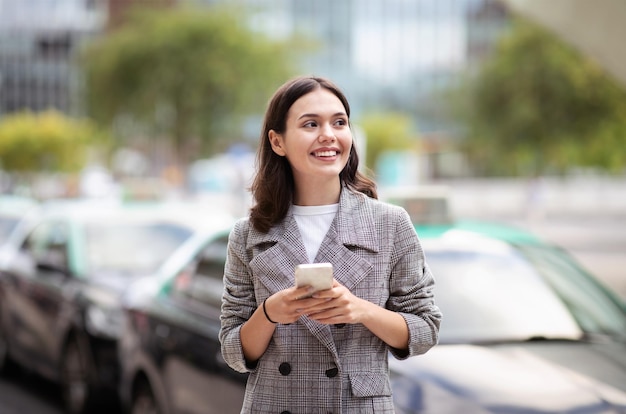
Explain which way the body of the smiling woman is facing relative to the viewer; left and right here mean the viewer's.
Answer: facing the viewer

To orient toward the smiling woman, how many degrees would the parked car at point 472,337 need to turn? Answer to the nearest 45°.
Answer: approximately 45° to its right

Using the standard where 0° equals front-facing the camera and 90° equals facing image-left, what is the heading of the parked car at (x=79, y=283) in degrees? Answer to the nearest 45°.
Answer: approximately 315°

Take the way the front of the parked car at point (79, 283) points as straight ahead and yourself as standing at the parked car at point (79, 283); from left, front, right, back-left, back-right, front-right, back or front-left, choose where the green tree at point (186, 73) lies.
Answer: back-left

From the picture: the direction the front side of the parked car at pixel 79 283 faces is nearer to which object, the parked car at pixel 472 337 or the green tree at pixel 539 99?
the parked car

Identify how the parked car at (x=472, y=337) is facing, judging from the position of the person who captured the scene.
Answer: facing the viewer and to the right of the viewer

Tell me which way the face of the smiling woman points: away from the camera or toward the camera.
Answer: toward the camera

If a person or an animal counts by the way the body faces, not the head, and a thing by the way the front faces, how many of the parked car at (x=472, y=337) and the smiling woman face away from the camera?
0

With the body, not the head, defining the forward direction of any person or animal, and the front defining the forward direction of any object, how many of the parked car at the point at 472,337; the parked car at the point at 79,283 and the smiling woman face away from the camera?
0

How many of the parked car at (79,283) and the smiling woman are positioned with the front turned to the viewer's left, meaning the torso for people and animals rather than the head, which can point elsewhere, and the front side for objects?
0

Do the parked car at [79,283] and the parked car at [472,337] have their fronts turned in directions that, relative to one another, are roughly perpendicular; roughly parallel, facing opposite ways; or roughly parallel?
roughly parallel
